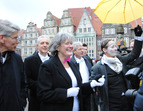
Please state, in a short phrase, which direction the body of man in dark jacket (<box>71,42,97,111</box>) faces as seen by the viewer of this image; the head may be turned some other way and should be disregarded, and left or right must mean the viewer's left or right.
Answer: facing the viewer and to the right of the viewer

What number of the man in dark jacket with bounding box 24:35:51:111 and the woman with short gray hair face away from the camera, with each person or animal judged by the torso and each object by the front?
0

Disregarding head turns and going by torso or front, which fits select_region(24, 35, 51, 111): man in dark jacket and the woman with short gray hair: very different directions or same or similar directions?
same or similar directions

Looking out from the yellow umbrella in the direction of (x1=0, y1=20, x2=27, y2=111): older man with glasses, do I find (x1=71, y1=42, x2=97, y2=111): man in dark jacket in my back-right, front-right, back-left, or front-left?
front-right

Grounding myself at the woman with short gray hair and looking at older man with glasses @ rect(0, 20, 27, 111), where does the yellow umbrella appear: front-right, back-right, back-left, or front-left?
back-right

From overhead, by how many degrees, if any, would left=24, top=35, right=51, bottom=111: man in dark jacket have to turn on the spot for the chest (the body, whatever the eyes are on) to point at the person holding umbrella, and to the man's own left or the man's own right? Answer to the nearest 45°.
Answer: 0° — they already face them

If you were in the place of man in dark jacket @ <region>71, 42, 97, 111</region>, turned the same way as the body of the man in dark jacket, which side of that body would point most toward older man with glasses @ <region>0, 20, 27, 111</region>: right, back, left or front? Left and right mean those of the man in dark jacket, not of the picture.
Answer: right

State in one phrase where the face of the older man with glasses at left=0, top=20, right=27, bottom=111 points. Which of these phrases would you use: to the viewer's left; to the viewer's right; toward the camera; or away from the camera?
to the viewer's right

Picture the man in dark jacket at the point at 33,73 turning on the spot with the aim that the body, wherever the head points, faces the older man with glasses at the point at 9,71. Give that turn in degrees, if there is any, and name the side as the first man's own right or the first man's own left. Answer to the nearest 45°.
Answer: approximately 45° to the first man's own right

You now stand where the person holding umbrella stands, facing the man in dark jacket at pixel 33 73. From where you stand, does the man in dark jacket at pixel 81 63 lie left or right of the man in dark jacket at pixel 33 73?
right

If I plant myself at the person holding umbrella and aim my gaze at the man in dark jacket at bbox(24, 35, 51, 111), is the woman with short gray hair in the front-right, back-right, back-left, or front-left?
front-left

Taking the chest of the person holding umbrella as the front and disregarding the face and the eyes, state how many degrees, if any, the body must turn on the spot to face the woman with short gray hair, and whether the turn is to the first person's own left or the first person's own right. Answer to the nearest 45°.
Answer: approximately 90° to the first person's own right

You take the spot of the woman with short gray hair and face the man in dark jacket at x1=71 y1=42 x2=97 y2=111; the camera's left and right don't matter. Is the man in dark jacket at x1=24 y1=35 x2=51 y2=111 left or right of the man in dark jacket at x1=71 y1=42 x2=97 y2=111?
left

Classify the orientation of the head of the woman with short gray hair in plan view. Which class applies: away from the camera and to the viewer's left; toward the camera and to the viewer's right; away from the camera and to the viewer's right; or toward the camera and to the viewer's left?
toward the camera and to the viewer's right
